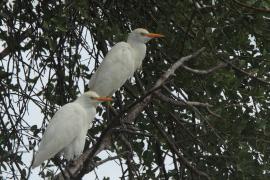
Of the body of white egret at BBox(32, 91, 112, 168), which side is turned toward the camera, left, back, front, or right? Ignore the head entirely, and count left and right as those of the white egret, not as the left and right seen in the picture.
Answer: right

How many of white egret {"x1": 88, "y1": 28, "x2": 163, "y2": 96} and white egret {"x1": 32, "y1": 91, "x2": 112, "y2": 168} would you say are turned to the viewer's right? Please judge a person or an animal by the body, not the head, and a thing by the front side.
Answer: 2

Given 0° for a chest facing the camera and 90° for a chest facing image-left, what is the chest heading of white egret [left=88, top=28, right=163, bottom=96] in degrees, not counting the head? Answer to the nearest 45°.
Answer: approximately 270°
